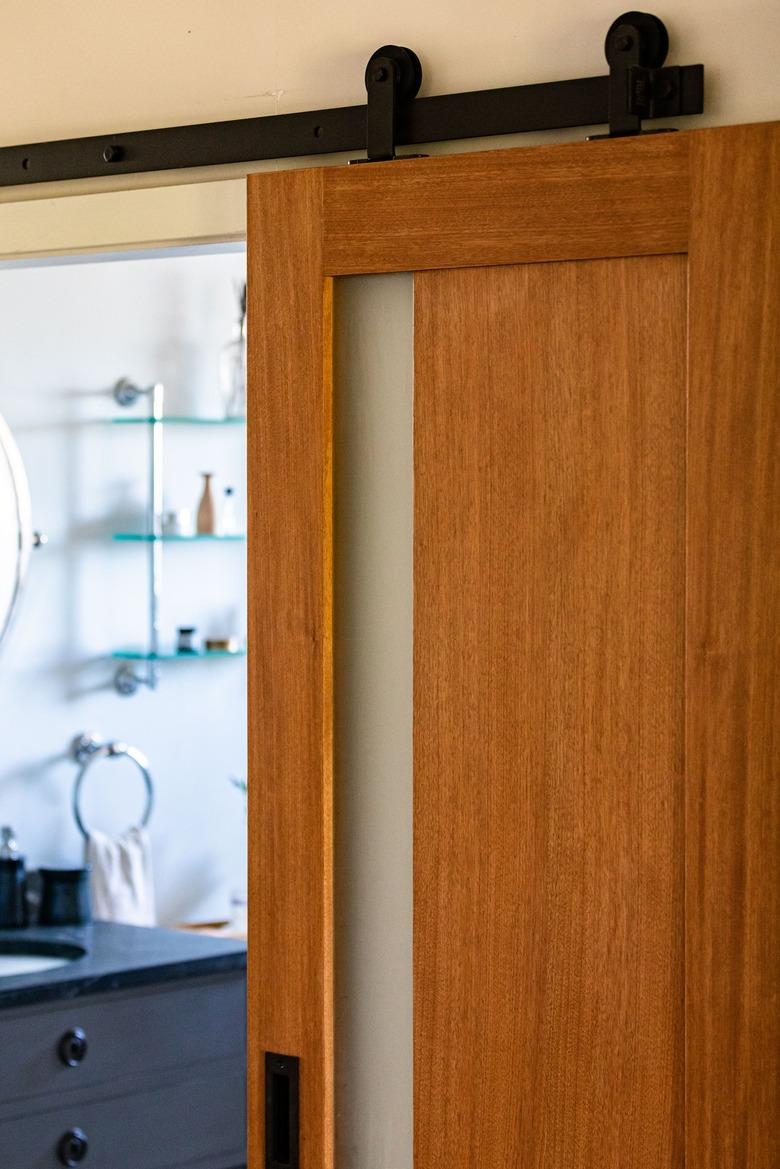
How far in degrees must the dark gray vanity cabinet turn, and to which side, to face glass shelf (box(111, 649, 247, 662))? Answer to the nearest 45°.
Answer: approximately 135° to its left

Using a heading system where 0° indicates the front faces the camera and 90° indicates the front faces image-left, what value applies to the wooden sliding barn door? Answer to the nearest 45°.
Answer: approximately 45°

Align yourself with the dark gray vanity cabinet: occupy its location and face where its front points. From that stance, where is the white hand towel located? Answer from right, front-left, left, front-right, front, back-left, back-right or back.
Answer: back-left
